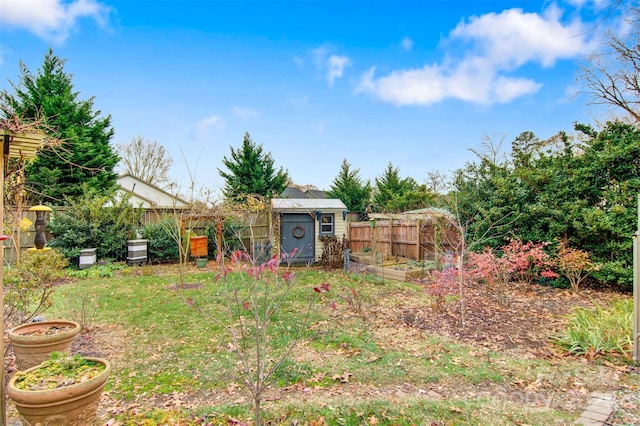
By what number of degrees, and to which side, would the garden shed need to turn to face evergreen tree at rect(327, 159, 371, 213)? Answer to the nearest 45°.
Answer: approximately 180°

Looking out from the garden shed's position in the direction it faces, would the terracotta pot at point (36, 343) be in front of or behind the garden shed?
in front

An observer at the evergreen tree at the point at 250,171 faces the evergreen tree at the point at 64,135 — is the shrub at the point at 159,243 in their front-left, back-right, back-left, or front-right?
front-left

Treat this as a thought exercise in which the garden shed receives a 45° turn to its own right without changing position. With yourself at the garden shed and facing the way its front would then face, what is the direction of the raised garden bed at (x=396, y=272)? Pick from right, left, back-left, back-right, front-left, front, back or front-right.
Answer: left

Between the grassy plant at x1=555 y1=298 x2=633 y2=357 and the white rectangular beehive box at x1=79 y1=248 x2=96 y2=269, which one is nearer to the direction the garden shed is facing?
the grassy plant

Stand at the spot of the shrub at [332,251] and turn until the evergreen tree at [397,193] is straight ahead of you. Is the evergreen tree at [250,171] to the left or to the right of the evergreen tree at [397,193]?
left

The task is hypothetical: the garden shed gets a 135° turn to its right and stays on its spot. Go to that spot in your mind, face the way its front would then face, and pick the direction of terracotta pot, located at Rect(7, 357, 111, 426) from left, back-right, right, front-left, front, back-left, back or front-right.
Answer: back-left

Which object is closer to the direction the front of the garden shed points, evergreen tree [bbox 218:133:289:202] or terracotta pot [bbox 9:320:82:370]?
the terracotta pot

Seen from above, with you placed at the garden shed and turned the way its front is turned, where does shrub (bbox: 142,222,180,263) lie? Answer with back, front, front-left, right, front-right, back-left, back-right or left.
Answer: right

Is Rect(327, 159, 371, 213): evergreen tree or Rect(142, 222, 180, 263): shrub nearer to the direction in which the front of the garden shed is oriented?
the shrub

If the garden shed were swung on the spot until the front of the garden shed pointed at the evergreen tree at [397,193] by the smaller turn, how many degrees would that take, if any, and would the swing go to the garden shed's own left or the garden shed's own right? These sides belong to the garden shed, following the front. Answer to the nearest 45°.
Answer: approximately 135° to the garden shed's own left

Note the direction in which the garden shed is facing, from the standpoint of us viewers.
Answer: facing the viewer

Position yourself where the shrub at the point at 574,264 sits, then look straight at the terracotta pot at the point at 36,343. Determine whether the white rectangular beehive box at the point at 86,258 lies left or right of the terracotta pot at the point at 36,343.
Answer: right

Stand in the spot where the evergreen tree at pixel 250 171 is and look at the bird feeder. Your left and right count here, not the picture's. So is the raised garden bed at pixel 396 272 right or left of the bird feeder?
left

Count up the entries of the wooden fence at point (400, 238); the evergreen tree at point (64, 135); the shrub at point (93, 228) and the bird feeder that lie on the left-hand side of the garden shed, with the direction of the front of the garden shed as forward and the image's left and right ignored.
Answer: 1

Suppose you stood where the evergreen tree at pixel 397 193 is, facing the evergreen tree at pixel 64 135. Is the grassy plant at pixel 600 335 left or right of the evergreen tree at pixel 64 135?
left

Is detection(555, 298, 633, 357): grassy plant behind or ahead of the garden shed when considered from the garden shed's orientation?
ahead
